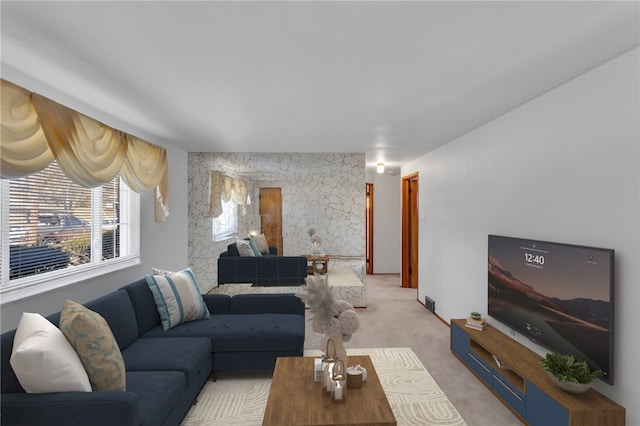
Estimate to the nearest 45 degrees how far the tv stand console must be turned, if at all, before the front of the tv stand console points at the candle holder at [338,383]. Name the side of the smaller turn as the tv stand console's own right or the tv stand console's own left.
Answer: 0° — it already faces it

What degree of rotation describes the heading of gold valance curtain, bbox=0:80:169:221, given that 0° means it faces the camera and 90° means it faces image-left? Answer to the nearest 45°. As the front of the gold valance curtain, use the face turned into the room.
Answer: approximately 315°

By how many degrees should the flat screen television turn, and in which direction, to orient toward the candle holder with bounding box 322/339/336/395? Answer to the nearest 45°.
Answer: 0° — it already faces it

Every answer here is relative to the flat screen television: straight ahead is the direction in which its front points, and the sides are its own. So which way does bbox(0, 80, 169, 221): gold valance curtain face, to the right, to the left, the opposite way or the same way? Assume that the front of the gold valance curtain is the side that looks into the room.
the opposite way

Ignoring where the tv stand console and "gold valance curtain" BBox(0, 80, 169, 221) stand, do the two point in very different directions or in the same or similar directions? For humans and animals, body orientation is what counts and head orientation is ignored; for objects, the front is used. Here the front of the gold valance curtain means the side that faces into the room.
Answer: very different directions

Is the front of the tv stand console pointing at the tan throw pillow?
yes

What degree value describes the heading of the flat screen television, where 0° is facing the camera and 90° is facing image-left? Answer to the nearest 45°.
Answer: approximately 45°

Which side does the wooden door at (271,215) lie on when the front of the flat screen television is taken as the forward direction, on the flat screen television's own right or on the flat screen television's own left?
on the flat screen television's own right

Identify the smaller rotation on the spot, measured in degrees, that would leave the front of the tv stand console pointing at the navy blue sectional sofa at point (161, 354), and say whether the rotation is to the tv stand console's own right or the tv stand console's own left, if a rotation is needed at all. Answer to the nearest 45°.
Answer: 0° — it already faces it

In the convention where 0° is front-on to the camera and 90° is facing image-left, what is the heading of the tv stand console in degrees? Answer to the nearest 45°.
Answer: approximately 45°
